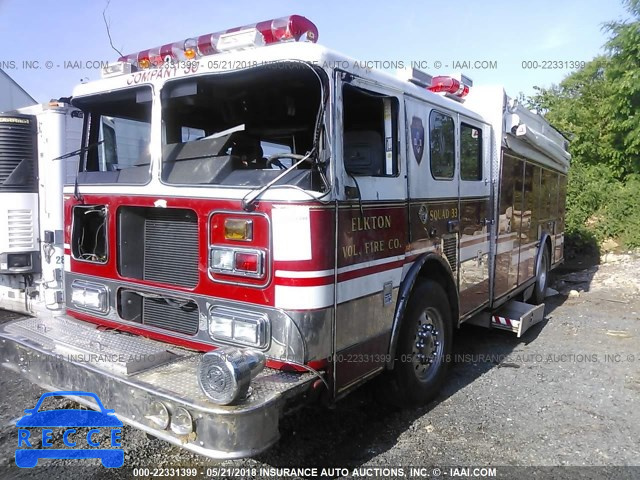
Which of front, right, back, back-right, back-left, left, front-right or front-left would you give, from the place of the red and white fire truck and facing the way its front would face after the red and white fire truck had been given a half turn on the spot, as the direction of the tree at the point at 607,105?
front

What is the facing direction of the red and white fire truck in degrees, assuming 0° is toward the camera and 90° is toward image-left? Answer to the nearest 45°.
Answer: approximately 45°

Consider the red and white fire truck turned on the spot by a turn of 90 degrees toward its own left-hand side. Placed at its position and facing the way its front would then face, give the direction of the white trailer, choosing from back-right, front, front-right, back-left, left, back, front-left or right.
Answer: back
